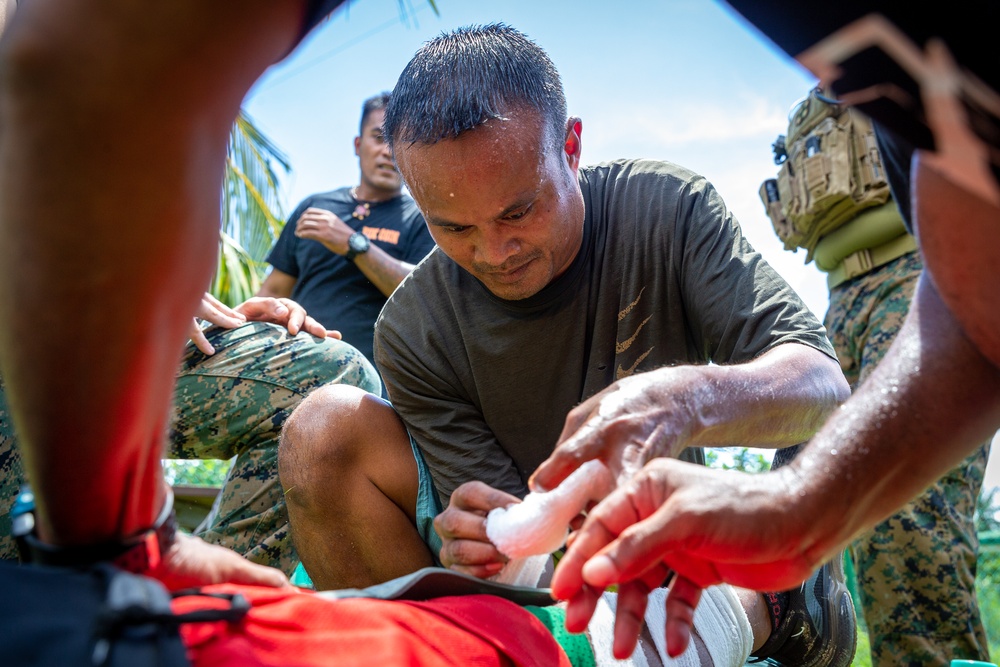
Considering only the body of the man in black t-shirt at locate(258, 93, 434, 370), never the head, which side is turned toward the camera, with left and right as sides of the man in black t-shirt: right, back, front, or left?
front

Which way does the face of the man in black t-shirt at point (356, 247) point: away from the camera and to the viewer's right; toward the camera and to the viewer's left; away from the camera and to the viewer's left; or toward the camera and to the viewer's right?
toward the camera and to the viewer's right

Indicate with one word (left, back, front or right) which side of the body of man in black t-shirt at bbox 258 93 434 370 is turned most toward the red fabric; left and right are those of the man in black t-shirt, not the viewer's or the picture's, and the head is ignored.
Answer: front
